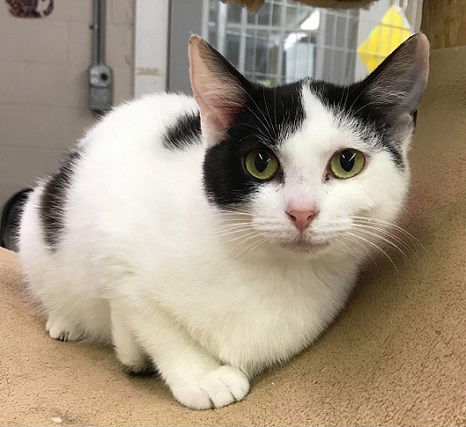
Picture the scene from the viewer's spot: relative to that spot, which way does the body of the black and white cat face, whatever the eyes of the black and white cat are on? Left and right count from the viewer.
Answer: facing the viewer and to the right of the viewer

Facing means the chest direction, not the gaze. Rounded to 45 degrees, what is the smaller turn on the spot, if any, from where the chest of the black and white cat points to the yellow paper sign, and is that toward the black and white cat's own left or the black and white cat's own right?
approximately 135° to the black and white cat's own left
